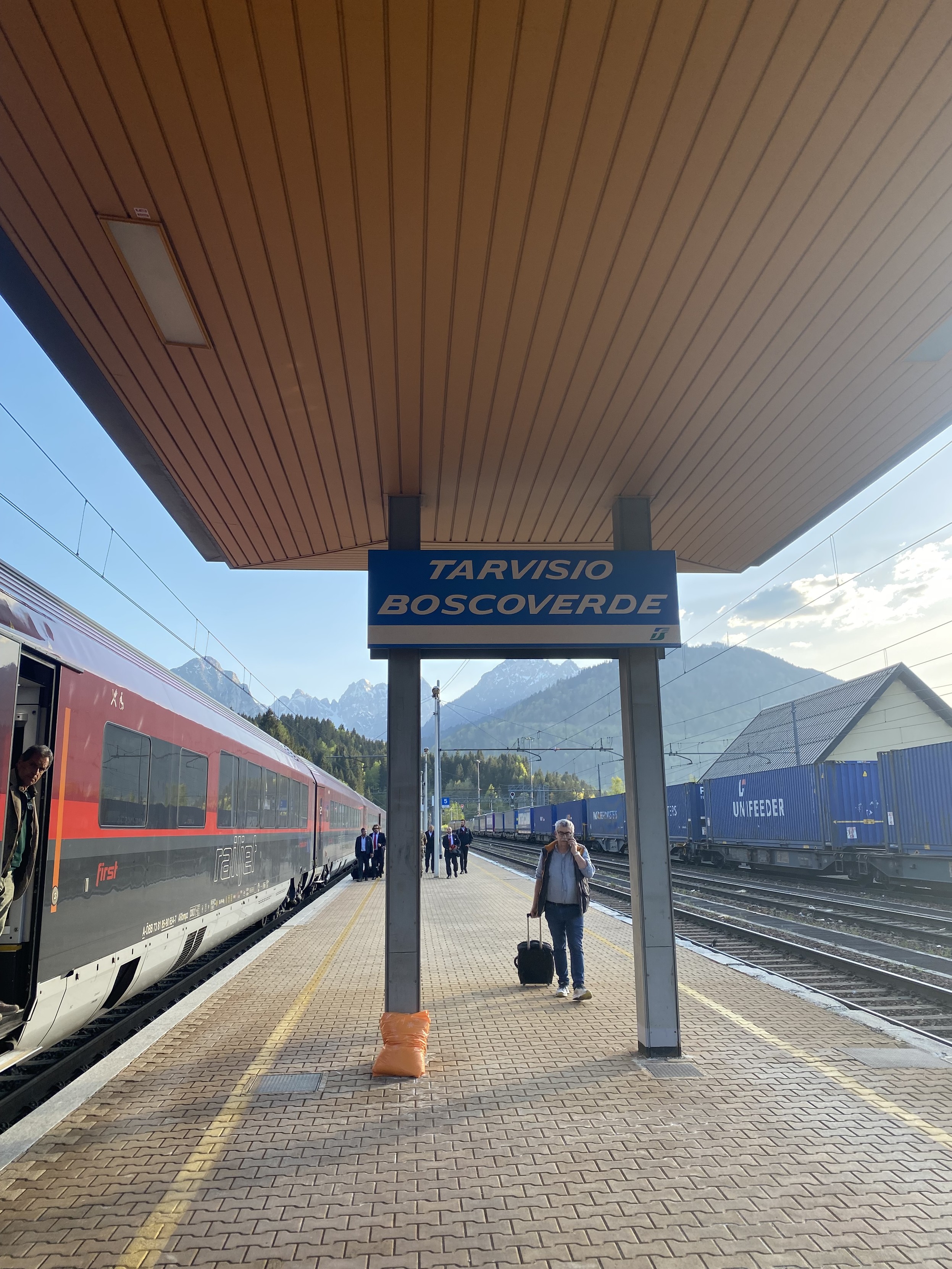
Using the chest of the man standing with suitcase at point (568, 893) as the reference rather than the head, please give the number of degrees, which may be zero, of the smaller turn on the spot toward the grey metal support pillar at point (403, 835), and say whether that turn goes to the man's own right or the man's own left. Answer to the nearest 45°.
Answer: approximately 45° to the man's own right

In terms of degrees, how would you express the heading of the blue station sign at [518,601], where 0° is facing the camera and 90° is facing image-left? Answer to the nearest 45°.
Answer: approximately 0°

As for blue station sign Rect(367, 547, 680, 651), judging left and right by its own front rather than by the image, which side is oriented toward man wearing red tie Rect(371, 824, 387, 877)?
back

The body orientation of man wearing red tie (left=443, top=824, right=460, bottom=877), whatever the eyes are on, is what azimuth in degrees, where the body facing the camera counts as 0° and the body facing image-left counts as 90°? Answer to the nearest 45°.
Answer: approximately 0°

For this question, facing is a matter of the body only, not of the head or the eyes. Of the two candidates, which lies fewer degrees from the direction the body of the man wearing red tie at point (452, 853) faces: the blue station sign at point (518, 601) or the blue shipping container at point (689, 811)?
the blue station sign
